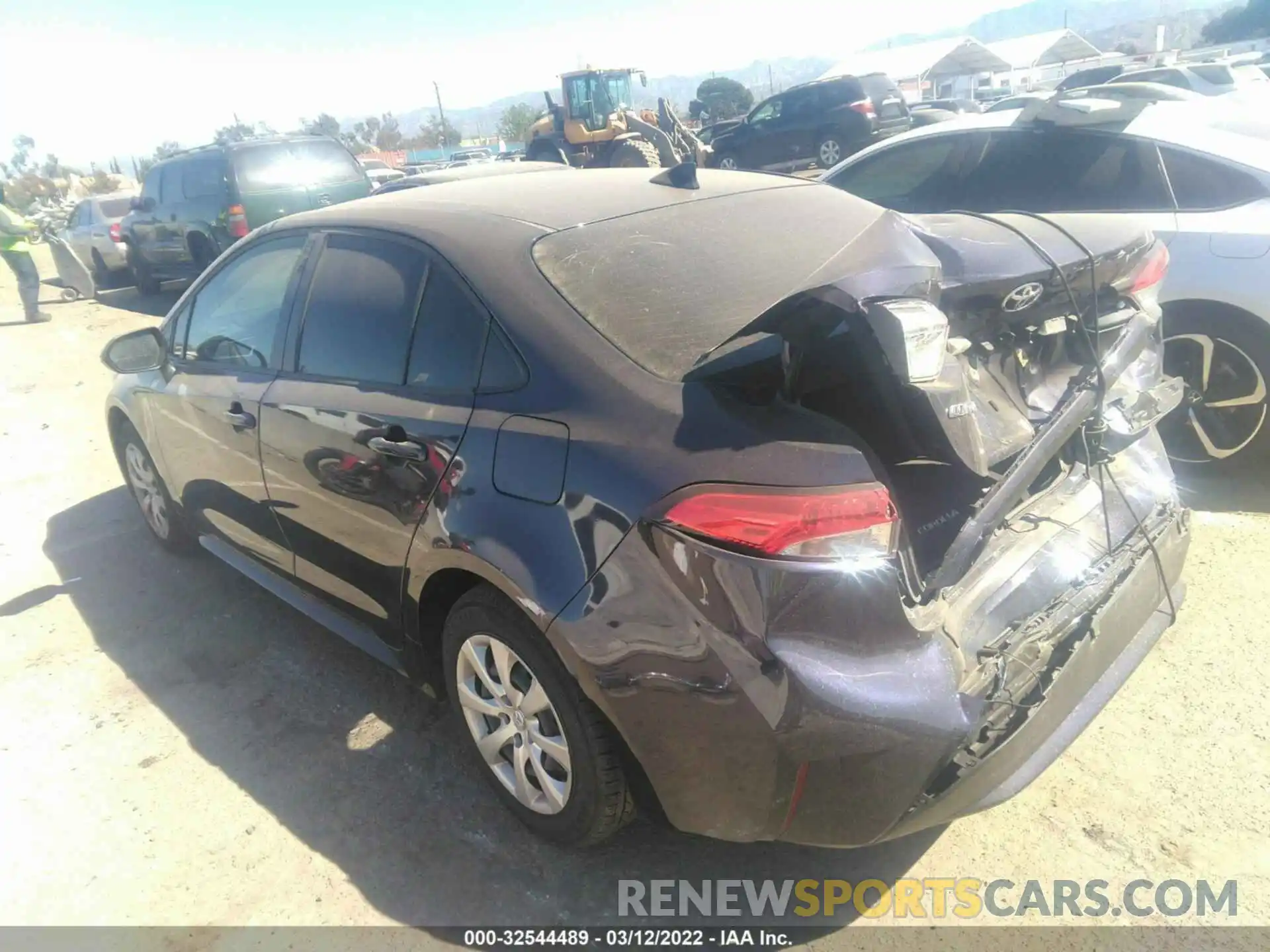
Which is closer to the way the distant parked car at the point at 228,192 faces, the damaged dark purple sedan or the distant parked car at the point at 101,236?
the distant parked car

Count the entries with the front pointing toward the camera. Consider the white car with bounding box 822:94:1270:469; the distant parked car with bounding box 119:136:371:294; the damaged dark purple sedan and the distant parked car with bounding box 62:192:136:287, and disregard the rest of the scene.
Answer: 0

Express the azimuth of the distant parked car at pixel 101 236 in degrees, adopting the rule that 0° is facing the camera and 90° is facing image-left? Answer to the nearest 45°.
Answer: approximately 135°

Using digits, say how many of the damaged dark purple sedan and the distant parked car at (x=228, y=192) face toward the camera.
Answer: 0

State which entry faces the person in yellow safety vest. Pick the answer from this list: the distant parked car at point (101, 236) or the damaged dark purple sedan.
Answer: the damaged dark purple sedan

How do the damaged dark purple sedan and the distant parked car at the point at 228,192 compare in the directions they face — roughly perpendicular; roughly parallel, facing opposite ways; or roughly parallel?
roughly parallel

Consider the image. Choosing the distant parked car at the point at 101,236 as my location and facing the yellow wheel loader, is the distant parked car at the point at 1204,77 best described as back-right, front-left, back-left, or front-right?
front-right

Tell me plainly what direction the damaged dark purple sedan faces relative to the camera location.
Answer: facing away from the viewer and to the left of the viewer

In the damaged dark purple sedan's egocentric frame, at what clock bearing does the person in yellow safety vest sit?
The person in yellow safety vest is roughly at 12 o'clock from the damaged dark purple sedan.

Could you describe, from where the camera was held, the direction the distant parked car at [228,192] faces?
facing away from the viewer and to the left of the viewer
